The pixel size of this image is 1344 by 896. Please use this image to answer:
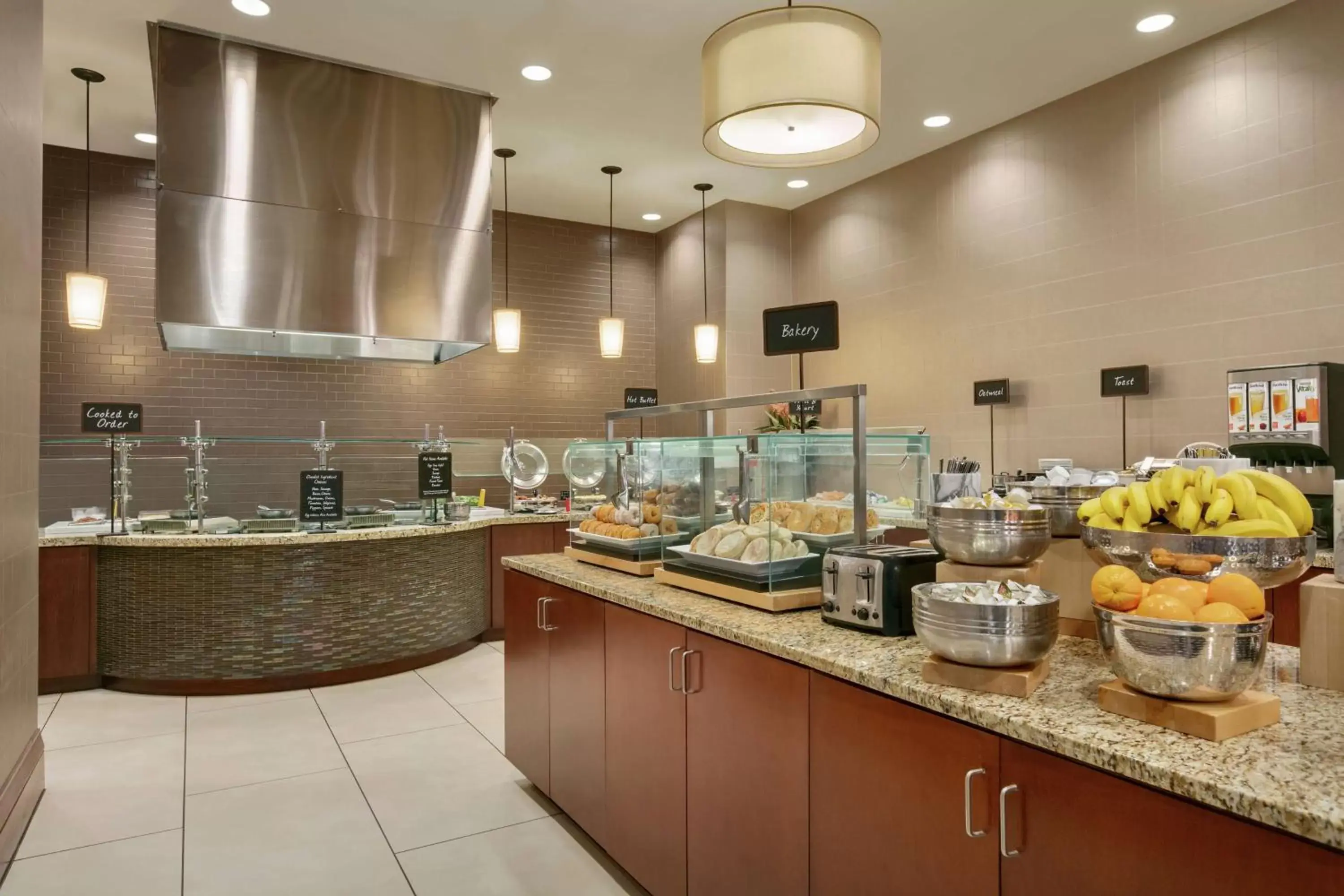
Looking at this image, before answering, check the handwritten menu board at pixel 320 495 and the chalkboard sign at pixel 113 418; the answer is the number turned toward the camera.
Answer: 2

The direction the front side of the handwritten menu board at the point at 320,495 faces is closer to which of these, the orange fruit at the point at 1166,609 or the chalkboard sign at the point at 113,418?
the orange fruit

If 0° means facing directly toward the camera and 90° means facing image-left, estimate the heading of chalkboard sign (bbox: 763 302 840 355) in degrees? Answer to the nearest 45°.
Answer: approximately 0°

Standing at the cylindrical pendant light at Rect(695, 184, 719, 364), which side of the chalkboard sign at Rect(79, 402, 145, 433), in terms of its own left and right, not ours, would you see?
left

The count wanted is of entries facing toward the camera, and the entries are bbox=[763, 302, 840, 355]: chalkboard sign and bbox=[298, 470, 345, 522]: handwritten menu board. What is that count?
2

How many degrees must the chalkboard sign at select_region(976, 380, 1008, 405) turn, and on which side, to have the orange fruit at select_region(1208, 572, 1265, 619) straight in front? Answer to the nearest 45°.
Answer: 0° — it already faces it

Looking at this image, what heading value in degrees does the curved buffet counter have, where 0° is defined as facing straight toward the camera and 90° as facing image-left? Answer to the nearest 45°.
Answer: approximately 0°
